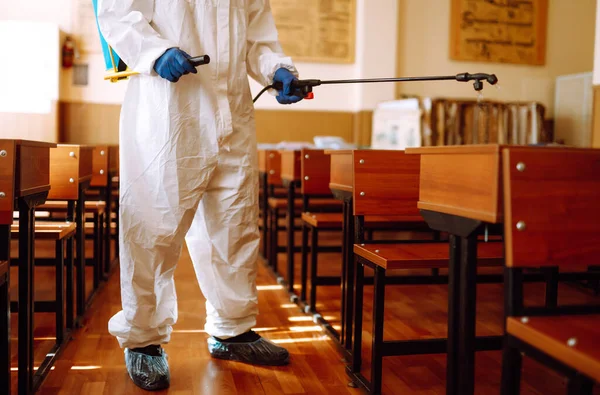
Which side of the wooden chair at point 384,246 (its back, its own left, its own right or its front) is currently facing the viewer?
front

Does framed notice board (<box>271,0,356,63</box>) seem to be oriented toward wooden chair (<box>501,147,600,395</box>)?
yes

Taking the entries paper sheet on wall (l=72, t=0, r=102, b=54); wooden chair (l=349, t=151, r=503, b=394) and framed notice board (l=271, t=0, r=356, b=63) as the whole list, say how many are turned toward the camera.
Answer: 3

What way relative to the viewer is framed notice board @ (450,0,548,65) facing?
toward the camera

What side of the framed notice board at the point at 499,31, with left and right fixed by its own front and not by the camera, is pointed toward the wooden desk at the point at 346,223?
front

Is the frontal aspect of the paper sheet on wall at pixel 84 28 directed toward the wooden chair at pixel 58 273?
yes

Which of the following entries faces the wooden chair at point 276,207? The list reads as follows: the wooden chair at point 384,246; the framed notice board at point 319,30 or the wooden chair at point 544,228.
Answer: the framed notice board

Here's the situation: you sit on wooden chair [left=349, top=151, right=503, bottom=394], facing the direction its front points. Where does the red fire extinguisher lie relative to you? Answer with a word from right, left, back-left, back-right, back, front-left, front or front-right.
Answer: back-right

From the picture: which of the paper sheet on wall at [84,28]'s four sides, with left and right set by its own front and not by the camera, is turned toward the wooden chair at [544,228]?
front

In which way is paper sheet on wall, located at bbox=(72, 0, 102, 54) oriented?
toward the camera
